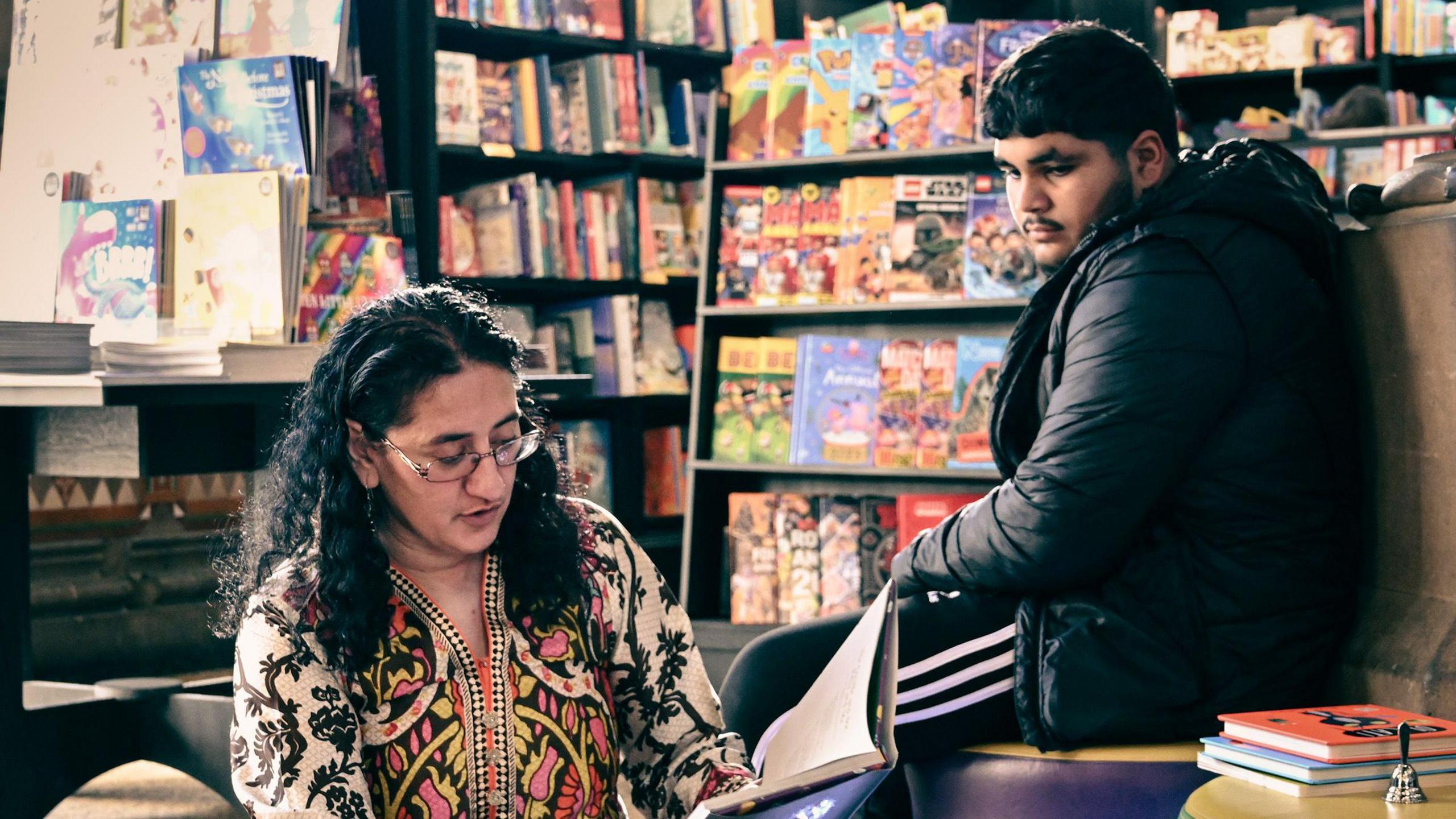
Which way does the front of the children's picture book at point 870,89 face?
toward the camera

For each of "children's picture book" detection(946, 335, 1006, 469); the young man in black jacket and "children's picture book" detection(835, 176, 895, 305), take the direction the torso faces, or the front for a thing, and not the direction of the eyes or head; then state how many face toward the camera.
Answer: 2

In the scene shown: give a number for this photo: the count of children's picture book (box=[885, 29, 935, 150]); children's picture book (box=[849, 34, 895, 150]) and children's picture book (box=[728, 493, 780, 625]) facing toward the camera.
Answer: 3

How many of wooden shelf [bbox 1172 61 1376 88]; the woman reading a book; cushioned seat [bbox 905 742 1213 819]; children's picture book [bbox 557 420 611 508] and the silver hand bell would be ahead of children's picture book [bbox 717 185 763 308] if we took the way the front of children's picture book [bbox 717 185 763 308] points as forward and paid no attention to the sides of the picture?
3

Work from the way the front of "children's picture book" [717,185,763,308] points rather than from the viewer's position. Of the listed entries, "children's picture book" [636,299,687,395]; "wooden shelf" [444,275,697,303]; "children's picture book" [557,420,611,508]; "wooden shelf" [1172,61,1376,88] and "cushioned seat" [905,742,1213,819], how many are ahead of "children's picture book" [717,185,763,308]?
1

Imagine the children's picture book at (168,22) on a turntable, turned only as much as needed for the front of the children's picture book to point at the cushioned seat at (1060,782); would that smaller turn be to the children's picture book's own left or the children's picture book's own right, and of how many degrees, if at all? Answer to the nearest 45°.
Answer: approximately 45° to the children's picture book's own left

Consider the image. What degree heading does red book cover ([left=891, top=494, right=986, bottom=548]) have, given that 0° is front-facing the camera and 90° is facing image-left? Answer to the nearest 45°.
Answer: approximately 0°

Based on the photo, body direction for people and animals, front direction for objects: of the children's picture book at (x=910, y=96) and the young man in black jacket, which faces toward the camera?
the children's picture book

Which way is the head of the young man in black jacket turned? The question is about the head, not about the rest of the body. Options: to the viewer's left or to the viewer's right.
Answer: to the viewer's left

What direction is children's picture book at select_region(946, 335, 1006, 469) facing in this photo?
toward the camera

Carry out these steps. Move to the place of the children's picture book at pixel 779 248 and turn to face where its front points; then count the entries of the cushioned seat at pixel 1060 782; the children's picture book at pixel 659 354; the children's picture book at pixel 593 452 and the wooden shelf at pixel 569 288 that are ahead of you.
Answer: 1

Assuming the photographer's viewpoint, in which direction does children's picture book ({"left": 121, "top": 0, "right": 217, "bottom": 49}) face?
facing the viewer

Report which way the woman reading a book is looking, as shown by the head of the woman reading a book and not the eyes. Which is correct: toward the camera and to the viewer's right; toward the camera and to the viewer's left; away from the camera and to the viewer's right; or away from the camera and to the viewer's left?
toward the camera and to the viewer's right

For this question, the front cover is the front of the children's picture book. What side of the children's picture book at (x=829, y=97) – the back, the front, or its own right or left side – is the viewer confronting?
front
